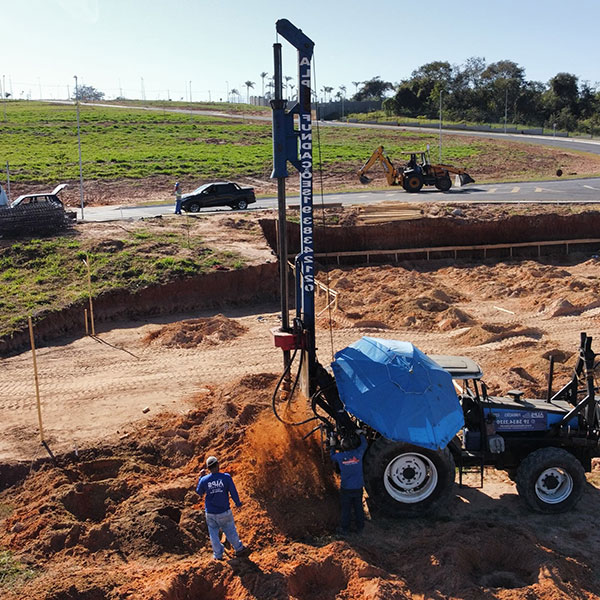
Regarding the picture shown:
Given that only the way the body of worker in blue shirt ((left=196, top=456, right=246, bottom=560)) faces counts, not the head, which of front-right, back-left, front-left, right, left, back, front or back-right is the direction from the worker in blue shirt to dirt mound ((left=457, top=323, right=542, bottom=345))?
front-right

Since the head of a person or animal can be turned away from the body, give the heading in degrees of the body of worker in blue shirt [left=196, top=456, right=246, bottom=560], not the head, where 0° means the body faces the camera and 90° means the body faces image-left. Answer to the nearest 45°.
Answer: approximately 180°

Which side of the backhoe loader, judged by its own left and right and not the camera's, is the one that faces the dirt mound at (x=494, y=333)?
right

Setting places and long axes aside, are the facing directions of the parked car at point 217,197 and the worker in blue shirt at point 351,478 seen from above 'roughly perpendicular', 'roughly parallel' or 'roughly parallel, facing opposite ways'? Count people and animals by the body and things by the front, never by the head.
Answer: roughly perpendicular

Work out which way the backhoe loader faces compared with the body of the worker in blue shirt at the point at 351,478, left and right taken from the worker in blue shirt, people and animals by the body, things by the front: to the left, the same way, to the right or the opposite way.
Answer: to the right

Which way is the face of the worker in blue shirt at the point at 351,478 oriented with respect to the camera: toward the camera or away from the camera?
away from the camera

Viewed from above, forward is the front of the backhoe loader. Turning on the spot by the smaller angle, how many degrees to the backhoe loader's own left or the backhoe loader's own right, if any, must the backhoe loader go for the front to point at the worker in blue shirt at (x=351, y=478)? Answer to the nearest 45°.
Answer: approximately 90° to the backhoe loader's own right

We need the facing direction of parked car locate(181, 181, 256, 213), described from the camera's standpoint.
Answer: facing to the left of the viewer

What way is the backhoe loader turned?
to the viewer's right

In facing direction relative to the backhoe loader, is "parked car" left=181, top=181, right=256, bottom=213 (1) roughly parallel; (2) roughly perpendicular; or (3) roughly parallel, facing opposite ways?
roughly parallel, facing opposite ways

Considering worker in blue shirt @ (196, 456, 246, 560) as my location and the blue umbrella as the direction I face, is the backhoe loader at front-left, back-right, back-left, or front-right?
front-left

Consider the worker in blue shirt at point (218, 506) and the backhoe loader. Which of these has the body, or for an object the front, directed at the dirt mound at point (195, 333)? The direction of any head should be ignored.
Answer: the worker in blue shirt

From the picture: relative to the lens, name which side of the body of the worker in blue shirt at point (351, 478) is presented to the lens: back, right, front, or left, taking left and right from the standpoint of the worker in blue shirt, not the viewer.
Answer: back
